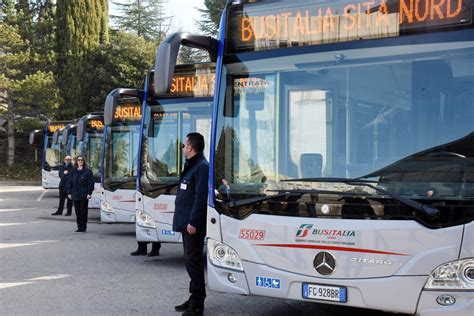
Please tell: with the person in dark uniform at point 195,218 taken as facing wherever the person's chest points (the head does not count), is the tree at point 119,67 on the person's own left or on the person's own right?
on the person's own right

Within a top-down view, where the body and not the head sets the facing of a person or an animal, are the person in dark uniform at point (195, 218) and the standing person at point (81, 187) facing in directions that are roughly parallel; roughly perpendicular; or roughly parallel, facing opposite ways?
roughly perpendicular

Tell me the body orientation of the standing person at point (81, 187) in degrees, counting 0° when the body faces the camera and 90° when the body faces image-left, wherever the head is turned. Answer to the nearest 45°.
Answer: approximately 0°

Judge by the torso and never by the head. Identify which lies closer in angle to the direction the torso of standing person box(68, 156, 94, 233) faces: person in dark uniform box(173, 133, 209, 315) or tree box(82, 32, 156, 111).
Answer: the person in dark uniform

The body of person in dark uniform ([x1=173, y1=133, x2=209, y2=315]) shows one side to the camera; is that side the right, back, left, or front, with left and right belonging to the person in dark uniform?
left

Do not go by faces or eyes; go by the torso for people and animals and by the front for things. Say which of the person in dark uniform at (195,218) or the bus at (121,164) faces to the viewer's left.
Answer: the person in dark uniform

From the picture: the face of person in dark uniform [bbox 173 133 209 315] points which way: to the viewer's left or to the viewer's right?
to the viewer's left

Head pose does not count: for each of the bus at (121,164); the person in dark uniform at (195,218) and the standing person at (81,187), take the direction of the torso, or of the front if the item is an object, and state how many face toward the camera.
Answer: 2
